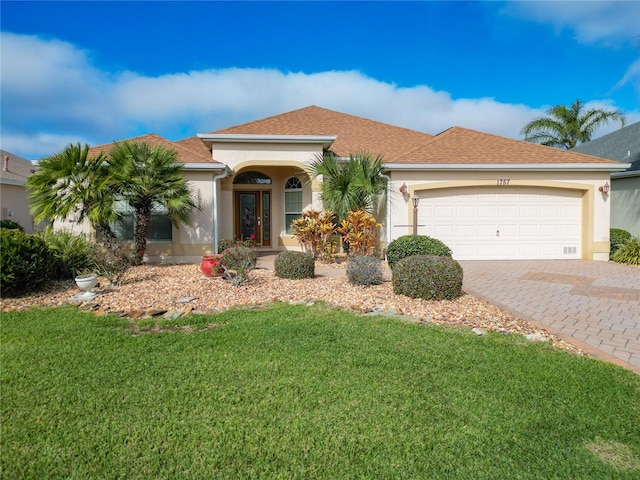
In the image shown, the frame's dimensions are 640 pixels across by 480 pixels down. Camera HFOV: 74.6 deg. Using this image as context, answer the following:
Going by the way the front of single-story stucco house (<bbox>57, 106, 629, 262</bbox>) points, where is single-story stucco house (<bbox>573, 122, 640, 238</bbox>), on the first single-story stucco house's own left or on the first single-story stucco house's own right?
on the first single-story stucco house's own left

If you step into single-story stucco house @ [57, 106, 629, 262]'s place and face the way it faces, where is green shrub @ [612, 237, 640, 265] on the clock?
The green shrub is roughly at 9 o'clock from the single-story stucco house.

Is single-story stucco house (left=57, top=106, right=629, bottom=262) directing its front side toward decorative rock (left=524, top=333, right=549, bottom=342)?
yes

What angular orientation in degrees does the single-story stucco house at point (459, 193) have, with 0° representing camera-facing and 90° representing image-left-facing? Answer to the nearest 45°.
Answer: approximately 0°

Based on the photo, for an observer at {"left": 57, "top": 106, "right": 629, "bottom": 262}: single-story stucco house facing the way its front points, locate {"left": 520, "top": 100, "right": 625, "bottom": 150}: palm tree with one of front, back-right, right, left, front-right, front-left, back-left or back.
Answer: back-left

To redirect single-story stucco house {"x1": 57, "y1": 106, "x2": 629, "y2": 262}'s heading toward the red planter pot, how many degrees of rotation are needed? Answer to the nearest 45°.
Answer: approximately 45° to its right

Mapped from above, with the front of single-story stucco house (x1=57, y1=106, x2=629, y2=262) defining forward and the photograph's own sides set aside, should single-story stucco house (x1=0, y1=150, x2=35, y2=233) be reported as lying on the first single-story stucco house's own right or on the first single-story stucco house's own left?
on the first single-story stucco house's own right

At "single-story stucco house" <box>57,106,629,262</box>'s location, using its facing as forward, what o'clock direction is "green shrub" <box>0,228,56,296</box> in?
The green shrub is roughly at 2 o'clock from the single-story stucco house.

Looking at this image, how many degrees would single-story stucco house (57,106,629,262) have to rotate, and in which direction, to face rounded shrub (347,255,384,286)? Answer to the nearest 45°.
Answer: approximately 45° to its right

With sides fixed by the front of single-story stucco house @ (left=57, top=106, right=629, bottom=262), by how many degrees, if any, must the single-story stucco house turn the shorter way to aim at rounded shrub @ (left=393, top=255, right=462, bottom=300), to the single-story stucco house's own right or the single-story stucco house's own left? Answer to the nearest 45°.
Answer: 0° — it already faces it
